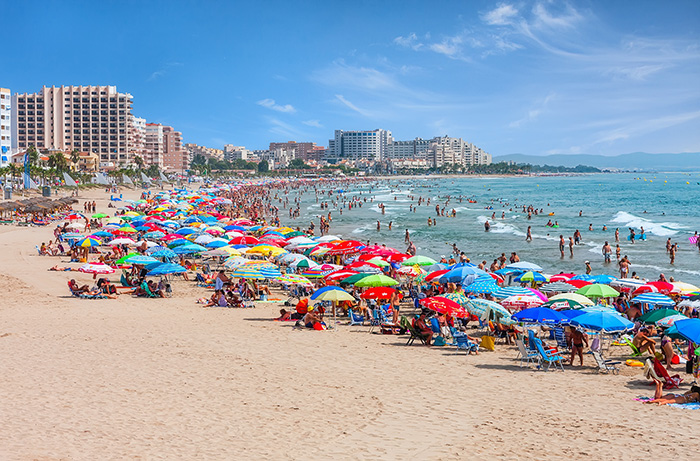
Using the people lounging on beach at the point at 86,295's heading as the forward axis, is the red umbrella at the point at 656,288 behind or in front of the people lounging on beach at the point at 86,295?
in front

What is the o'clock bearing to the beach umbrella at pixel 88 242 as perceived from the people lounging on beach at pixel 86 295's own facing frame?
The beach umbrella is roughly at 9 o'clock from the people lounging on beach.
